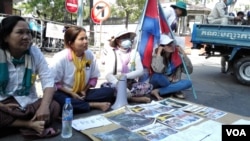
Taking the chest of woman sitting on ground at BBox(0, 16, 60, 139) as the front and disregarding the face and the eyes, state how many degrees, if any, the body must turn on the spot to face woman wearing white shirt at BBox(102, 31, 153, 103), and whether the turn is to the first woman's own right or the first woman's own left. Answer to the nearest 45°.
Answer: approximately 90° to the first woman's own left

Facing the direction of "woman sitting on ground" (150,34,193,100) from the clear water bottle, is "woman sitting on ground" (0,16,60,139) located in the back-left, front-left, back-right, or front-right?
back-left

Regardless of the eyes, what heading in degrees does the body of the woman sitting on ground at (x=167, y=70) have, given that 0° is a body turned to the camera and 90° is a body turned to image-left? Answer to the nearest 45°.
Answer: approximately 0°

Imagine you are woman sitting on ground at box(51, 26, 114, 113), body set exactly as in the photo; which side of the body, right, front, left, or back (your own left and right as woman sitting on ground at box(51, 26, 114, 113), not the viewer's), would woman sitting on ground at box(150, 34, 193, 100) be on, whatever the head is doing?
left

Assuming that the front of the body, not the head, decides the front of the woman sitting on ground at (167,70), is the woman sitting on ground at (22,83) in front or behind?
in front

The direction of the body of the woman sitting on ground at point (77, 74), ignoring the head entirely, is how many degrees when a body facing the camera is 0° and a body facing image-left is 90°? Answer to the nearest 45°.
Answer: approximately 315°

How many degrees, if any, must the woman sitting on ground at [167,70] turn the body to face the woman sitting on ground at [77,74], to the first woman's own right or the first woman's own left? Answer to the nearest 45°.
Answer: approximately 45° to the first woman's own right

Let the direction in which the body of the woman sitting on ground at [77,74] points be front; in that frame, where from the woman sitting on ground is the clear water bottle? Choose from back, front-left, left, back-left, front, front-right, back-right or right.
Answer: front-right

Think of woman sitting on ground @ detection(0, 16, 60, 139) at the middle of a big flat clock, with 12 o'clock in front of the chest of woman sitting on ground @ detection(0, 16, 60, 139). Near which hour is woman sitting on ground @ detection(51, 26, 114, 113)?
woman sitting on ground @ detection(51, 26, 114, 113) is roughly at 9 o'clock from woman sitting on ground @ detection(0, 16, 60, 139).

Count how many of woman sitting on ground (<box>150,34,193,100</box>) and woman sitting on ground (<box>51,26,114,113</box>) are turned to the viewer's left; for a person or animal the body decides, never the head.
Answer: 0

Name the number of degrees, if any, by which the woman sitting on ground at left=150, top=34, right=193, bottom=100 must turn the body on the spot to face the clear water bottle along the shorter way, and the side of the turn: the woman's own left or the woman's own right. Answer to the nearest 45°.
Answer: approximately 45° to the woman's own right
